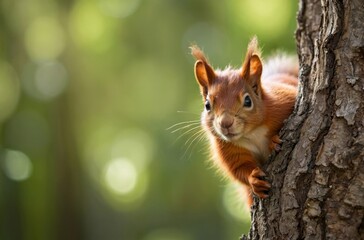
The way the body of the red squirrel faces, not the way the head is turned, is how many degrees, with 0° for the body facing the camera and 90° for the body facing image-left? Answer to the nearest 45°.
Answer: approximately 45°
